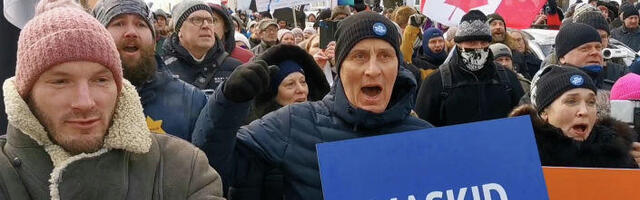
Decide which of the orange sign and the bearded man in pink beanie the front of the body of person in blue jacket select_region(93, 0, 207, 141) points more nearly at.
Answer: the bearded man in pink beanie

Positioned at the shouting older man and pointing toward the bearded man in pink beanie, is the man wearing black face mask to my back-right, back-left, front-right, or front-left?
back-right

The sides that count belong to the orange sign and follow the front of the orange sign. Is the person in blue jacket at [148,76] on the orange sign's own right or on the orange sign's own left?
on the orange sign's own right

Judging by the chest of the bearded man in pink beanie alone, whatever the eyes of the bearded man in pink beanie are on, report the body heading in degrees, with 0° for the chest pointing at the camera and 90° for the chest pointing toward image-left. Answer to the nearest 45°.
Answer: approximately 0°

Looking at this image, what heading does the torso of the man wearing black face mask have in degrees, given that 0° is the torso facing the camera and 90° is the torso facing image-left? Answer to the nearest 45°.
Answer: approximately 0°

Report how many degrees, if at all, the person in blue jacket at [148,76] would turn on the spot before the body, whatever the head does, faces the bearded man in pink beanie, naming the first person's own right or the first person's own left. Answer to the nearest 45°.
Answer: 0° — they already face them
